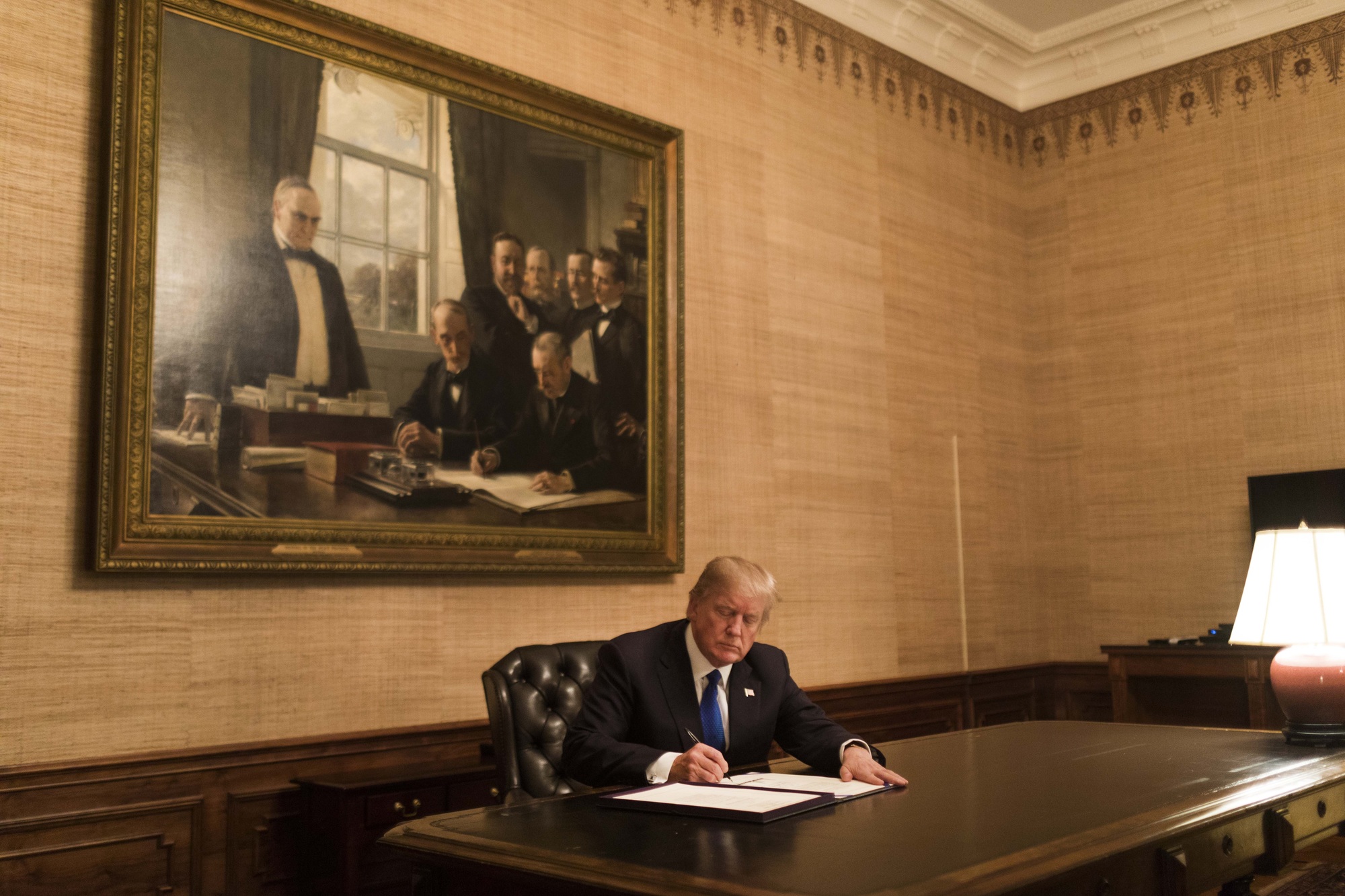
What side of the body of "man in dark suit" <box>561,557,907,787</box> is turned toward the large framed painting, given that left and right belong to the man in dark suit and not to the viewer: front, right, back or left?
back

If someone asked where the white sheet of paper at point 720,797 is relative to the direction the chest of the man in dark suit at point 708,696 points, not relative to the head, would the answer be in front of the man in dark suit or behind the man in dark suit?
in front

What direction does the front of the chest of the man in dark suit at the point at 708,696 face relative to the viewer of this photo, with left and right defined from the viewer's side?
facing the viewer and to the right of the viewer

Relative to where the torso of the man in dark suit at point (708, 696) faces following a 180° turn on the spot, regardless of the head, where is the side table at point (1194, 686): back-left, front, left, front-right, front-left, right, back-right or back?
right

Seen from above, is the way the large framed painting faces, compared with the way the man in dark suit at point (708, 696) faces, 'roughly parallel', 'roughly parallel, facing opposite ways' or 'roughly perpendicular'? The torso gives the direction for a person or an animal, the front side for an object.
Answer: roughly parallel

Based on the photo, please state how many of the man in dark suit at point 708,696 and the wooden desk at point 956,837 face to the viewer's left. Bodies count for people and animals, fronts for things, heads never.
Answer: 0

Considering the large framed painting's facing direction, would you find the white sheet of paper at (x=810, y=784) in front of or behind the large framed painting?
in front

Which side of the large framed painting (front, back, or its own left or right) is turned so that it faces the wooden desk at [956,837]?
front

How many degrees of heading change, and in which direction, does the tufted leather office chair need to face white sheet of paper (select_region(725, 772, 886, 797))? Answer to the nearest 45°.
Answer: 0° — it already faces it

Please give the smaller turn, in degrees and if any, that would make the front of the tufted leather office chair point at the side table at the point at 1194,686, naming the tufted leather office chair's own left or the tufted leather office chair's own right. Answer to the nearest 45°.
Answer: approximately 90° to the tufted leather office chair's own left
